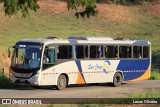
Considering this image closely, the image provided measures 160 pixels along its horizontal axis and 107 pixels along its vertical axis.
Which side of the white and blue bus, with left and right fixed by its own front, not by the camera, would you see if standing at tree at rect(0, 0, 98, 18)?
right

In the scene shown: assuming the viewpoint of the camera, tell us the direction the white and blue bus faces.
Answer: facing the viewer and to the left of the viewer
